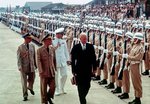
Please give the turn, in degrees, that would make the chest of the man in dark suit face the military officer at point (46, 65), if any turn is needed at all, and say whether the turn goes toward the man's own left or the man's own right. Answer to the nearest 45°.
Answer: approximately 90° to the man's own right

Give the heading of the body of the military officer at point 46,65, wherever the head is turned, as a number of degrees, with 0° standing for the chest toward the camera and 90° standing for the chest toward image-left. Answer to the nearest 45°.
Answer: approximately 315°

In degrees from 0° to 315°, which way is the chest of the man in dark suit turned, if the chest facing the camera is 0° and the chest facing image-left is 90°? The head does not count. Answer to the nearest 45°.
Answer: approximately 0°

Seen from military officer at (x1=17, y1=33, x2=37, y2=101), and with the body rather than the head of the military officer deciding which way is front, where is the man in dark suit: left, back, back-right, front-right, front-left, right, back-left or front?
front-left

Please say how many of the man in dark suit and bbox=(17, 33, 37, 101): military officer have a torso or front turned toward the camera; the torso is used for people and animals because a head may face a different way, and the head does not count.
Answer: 2

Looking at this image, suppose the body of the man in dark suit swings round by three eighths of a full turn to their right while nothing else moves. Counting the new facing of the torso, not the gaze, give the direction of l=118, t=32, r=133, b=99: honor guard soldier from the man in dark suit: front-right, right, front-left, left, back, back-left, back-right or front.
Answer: right

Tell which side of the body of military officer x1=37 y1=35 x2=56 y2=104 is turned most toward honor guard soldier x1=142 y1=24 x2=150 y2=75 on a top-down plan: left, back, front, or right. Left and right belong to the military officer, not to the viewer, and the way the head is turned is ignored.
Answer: left

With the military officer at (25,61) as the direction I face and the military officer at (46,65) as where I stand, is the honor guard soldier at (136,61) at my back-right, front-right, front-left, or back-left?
back-right

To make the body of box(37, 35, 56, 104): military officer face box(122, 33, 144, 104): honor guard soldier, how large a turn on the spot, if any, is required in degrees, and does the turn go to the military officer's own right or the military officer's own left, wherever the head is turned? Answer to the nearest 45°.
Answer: approximately 45° to the military officer's own left

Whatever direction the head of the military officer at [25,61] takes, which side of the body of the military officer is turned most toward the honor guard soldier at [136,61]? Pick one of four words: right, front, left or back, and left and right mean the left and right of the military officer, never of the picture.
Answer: left
